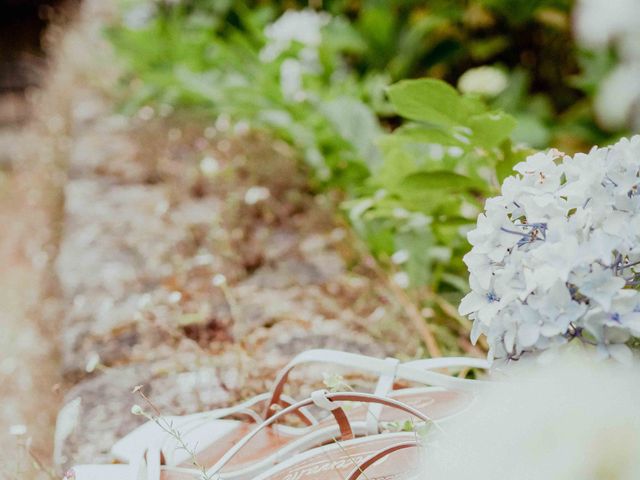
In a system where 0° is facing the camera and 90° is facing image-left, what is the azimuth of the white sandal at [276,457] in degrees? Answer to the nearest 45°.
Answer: approximately 90°

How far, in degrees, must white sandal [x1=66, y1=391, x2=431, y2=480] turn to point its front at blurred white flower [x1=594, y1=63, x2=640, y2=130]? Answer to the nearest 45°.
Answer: approximately 135° to its right

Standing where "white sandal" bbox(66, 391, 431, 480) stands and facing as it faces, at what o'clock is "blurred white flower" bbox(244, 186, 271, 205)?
The blurred white flower is roughly at 3 o'clock from the white sandal.

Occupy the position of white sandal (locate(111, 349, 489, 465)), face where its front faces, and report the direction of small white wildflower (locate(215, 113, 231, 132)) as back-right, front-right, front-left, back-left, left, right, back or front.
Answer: right

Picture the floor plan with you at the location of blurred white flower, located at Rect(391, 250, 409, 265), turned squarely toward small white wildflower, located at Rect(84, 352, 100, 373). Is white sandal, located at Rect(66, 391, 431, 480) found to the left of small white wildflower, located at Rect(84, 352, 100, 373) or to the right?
left

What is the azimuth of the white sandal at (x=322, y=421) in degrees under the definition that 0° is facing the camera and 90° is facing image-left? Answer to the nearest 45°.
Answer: approximately 90°

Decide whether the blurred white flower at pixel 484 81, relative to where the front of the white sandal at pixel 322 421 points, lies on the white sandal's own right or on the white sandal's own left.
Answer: on the white sandal's own right

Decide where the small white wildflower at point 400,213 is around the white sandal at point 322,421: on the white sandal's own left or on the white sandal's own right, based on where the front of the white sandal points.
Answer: on the white sandal's own right

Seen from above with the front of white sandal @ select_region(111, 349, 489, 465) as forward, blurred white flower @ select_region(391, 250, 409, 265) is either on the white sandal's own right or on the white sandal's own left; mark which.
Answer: on the white sandal's own right
